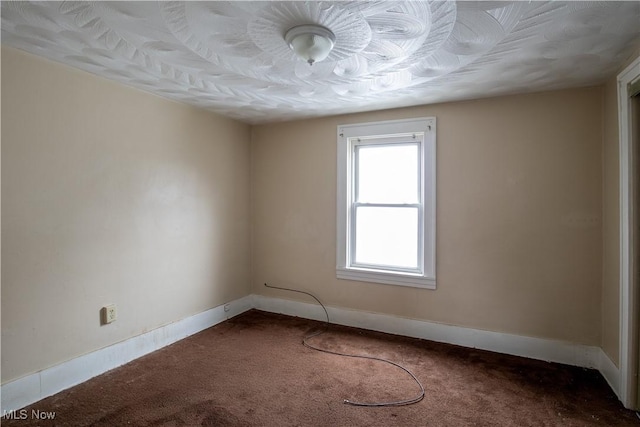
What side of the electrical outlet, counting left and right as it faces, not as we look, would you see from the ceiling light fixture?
front

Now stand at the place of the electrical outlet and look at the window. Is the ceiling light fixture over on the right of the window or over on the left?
right

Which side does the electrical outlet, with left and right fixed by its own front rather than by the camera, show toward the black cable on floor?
front

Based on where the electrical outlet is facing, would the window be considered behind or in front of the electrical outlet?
in front
